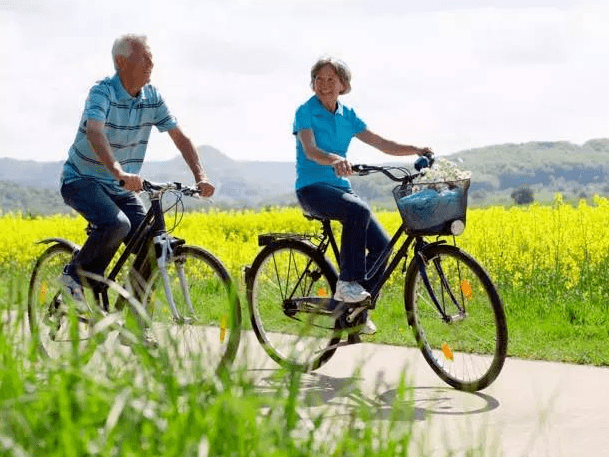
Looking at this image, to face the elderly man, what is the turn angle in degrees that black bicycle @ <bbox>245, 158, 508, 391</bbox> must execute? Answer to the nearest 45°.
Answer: approximately 135° to its right

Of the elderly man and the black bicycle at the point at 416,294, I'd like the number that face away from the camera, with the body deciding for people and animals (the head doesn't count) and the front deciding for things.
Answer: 0

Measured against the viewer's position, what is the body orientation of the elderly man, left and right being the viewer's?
facing the viewer and to the right of the viewer

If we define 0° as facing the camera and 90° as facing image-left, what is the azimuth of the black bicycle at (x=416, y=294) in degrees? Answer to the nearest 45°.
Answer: approximately 315°

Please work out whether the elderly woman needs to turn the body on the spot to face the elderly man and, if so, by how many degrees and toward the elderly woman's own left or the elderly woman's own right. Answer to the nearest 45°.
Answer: approximately 135° to the elderly woman's own right

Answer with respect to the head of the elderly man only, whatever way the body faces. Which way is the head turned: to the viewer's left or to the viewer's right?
to the viewer's right

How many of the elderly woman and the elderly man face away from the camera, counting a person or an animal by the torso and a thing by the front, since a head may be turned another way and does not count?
0

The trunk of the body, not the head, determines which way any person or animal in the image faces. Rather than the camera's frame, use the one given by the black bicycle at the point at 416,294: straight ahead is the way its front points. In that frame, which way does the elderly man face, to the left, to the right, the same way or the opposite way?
the same way

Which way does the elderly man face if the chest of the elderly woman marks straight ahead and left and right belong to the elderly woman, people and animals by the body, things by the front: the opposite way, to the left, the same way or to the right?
the same way

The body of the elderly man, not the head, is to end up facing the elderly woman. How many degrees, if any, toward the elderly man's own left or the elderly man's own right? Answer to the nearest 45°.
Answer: approximately 45° to the elderly man's own left
